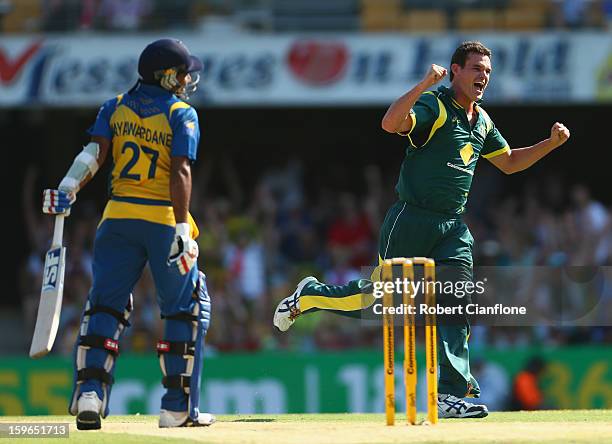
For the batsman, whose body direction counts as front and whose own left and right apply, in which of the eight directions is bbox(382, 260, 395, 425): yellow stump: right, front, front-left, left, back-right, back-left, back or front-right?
front-right

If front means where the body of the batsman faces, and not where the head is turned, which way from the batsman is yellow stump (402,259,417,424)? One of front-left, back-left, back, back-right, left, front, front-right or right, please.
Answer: front-right

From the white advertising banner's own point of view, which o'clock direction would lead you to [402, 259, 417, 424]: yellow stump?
The yellow stump is roughly at 12 o'clock from the white advertising banner.

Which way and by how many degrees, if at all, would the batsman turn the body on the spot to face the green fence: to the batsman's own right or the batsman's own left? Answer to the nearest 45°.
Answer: approximately 45° to the batsman's own left

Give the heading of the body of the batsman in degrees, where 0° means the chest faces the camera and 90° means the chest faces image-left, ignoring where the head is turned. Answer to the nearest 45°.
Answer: approximately 225°

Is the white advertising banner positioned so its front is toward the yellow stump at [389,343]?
yes

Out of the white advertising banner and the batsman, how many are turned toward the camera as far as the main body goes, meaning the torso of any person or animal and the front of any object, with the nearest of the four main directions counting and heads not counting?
1

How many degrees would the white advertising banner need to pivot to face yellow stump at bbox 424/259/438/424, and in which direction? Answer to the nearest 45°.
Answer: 0° — it already faces it

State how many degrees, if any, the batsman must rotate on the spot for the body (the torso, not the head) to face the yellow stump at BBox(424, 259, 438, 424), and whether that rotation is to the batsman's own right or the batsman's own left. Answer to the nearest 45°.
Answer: approximately 45° to the batsman's own right

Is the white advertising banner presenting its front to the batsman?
yes
